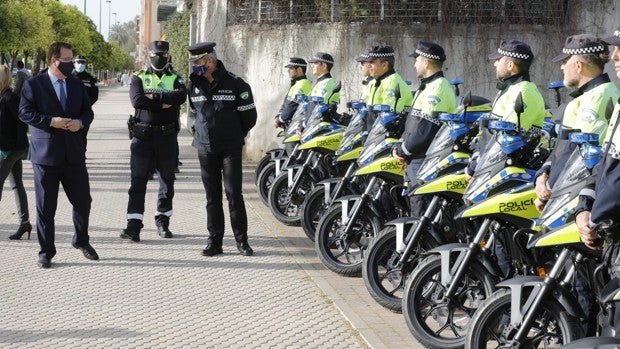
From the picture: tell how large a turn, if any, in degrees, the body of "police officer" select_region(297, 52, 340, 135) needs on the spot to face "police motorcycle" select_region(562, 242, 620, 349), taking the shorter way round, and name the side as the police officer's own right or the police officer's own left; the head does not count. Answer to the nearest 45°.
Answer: approximately 90° to the police officer's own left

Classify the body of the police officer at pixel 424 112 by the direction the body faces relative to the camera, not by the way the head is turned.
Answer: to the viewer's left

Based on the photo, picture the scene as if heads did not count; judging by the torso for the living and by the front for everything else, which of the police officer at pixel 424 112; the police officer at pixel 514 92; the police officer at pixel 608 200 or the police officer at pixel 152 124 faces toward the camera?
the police officer at pixel 152 124

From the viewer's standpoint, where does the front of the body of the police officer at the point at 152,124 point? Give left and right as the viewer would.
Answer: facing the viewer

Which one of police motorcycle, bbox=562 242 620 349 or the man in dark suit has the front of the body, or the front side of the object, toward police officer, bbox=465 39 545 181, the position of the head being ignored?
the man in dark suit

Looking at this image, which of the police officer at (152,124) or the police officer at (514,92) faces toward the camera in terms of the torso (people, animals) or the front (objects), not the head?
the police officer at (152,124)

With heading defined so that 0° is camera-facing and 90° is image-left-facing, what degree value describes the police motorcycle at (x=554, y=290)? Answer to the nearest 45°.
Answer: approximately 45°

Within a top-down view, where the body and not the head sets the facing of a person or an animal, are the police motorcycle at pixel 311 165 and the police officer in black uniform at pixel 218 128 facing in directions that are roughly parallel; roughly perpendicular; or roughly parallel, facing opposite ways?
roughly parallel

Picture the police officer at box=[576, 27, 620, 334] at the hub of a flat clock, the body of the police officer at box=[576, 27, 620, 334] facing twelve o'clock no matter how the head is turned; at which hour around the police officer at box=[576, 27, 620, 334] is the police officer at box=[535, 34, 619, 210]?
the police officer at box=[535, 34, 619, 210] is roughly at 3 o'clock from the police officer at box=[576, 27, 620, 334].

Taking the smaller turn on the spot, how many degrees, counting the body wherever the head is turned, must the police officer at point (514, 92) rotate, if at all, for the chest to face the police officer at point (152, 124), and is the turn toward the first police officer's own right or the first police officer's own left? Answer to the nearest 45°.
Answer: approximately 45° to the first police officer's own right

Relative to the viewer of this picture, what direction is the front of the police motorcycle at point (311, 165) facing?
facing the viewer and to the left of the viewer

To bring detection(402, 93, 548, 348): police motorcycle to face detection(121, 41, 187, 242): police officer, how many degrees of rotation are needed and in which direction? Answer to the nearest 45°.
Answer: approximately 90° to its right

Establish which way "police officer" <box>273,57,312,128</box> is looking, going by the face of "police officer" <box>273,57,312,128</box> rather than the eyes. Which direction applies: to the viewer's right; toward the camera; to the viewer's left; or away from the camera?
to the viewer's left

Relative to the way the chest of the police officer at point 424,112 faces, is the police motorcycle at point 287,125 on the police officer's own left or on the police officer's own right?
on the police officer's own right

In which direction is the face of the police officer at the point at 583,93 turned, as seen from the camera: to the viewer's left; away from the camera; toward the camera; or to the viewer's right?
to the viewer's left
